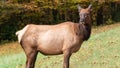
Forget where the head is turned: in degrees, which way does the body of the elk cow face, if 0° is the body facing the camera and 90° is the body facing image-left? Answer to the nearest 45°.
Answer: approximately 270°
